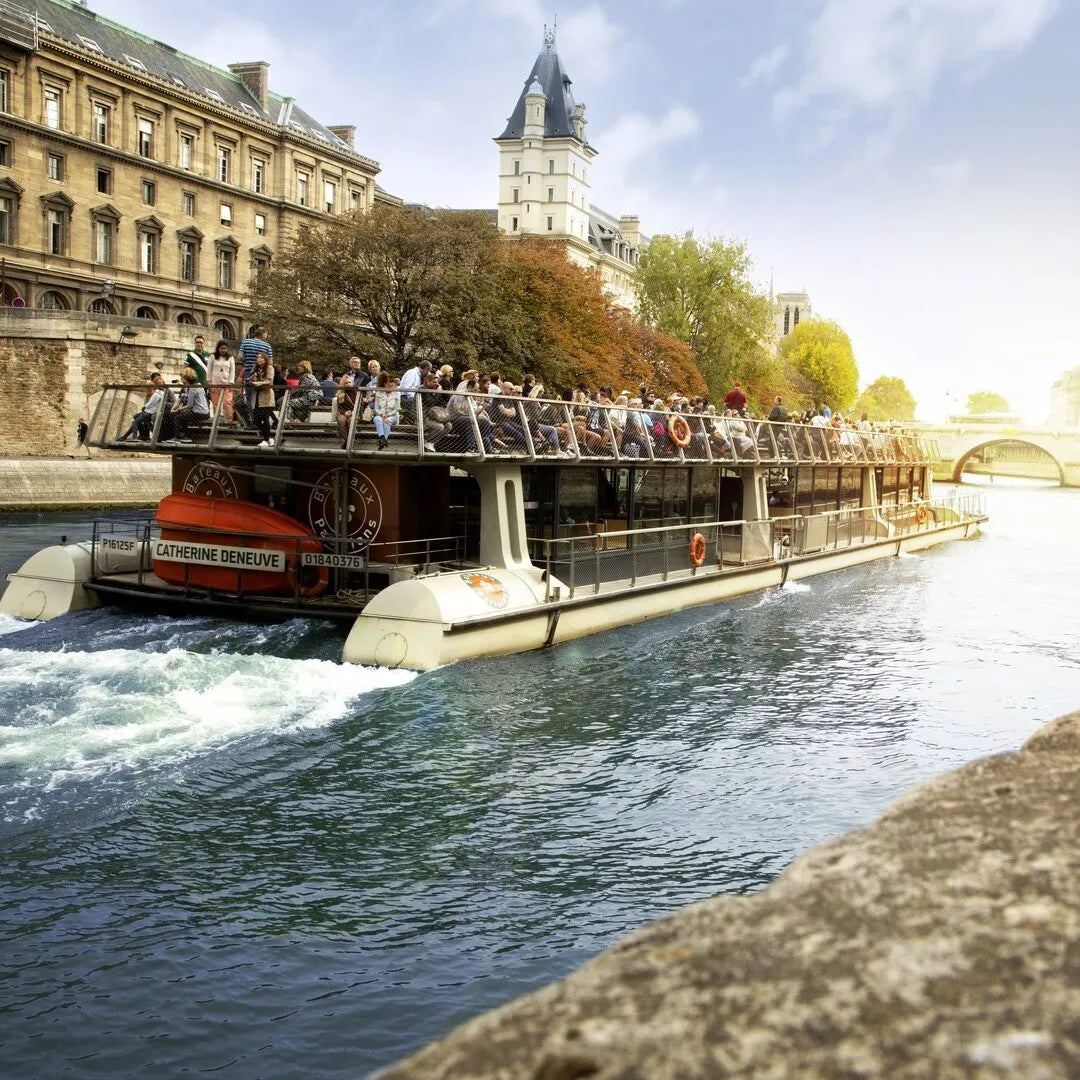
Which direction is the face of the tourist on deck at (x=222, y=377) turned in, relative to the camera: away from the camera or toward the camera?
toward the camera

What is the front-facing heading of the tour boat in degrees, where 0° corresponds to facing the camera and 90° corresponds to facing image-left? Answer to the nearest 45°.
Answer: approximately 225°

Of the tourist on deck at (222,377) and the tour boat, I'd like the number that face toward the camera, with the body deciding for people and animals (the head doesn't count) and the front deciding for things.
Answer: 1

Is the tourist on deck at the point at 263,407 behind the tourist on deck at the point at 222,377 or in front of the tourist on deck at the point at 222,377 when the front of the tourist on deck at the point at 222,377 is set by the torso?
in front

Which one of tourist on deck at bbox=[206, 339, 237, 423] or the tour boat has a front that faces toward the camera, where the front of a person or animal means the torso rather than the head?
the tourist on deck

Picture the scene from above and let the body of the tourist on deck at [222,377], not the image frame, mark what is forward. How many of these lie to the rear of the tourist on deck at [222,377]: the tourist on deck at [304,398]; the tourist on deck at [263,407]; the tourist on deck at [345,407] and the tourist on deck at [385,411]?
0

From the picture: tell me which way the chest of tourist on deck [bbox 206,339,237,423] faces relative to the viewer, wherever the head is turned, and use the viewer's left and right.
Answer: facing the viewer
